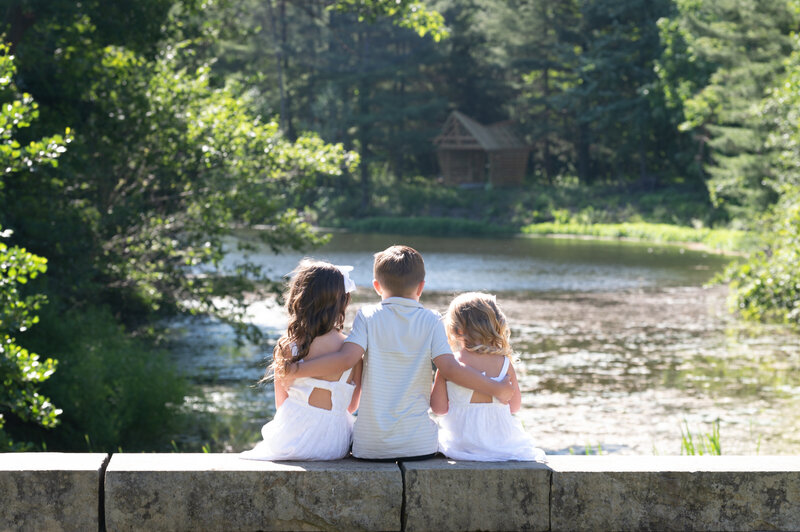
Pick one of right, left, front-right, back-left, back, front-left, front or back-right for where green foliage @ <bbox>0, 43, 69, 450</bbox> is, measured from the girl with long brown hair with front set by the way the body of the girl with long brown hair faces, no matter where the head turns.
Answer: front-left

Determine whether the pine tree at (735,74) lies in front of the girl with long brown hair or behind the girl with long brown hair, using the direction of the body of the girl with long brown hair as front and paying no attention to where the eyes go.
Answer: in front

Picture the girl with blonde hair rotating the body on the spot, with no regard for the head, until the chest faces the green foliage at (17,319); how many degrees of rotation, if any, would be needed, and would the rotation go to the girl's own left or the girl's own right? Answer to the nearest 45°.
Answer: approximately 45° to the girl's own left

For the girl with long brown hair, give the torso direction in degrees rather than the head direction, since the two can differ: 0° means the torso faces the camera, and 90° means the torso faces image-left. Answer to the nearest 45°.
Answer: approximately 180°

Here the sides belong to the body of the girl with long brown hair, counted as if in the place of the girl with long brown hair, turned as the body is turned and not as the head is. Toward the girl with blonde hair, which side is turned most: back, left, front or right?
right

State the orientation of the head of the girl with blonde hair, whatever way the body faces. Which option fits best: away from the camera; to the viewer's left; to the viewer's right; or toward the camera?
away from the camera

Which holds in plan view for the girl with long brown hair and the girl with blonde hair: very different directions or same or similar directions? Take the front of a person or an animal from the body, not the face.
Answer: same or similar directions

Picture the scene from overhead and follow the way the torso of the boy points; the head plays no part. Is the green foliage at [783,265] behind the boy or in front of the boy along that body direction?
in front

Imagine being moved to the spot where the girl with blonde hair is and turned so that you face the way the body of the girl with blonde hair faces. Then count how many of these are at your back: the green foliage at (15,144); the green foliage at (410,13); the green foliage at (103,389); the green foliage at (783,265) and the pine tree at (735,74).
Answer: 0

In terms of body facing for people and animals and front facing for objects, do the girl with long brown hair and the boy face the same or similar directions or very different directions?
same or similar directions

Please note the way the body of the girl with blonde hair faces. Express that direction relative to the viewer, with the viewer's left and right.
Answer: facing away from the viewer

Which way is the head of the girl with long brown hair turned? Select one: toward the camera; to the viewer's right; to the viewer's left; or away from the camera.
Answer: away from the camera

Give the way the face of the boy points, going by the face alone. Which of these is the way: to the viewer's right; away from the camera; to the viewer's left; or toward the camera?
away from the camera

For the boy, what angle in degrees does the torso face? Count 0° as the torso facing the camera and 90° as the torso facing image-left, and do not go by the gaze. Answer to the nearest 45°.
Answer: approximately 180°
